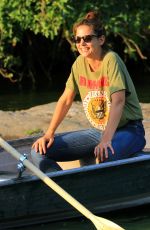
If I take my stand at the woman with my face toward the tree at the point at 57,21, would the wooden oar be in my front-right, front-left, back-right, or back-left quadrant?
back-left

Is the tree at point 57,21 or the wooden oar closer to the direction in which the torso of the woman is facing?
the wooden oar

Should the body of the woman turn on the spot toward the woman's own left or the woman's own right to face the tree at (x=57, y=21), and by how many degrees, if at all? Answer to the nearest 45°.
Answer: approximately 135° to the woman's own right

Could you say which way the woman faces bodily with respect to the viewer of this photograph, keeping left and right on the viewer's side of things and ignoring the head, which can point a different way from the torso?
facing the viewer and to the left of the viewer
